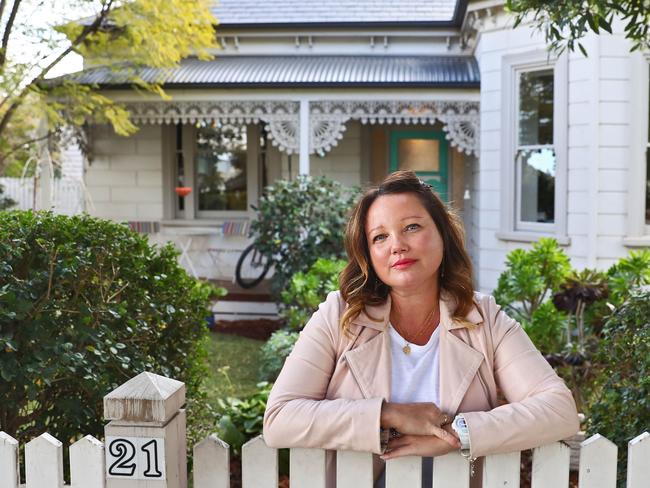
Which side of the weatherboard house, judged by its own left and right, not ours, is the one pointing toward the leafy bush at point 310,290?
front

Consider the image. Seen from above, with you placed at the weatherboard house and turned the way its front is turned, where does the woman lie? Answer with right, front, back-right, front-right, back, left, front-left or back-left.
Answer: front

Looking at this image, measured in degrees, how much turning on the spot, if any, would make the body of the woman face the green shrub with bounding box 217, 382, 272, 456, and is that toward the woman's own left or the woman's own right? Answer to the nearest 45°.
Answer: approximately 135° to the woman's own right

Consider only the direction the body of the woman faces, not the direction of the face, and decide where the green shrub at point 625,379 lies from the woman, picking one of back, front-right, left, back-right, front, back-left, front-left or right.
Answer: back-left

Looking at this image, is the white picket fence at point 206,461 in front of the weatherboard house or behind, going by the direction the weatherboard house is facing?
in front

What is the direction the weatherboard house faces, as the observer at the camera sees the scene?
facing the viewer

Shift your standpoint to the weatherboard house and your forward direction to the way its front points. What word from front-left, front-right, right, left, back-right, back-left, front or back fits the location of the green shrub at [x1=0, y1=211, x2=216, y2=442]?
front

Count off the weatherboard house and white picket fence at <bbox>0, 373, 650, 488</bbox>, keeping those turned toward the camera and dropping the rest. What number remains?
2

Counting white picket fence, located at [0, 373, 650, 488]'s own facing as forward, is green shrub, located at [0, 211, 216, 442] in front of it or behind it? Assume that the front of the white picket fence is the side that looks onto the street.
behind

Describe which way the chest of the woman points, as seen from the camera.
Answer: toward the camera

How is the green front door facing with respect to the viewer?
toward the camera

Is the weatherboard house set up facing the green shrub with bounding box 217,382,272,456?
yes

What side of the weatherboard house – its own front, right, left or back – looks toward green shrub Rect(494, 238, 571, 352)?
front

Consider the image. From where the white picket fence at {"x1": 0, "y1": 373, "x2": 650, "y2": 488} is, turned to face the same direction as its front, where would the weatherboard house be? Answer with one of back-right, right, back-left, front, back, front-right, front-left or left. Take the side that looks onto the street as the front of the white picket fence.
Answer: back

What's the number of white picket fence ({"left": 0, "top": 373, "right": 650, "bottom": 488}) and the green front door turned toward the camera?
2

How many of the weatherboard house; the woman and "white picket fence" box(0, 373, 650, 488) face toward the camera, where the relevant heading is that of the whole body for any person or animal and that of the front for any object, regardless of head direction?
3

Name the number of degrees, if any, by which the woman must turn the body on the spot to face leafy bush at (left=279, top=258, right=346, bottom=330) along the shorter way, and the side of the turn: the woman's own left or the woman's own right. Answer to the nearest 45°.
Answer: approximately 180°

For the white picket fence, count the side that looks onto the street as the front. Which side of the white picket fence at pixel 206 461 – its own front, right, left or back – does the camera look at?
front
